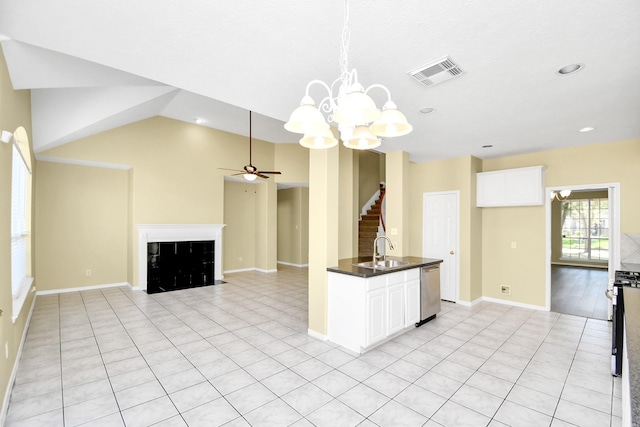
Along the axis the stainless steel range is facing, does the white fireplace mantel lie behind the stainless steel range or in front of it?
in front

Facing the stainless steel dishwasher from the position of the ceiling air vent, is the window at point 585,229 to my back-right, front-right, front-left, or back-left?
front-right

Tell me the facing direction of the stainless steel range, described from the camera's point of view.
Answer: facing to the left of the viewer

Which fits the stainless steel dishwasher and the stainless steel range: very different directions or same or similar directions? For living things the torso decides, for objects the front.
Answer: very different directions

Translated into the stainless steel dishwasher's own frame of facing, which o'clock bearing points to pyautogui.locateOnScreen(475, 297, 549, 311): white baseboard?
The white baseboard is roughly at 9 o'clock from the stainless steel dishwasher.

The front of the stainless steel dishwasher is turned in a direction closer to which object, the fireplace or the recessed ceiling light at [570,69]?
the recessed ceiling light

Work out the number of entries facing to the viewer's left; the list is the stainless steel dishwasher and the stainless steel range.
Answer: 1

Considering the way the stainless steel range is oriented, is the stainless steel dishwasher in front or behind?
in front

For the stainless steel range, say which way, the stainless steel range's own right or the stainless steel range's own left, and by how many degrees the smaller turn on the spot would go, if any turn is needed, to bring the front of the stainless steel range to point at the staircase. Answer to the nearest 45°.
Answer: approximately 45° to the stainless steel range's own right

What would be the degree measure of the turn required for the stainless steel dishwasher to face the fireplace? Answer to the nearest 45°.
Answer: approximately 135° to its right
